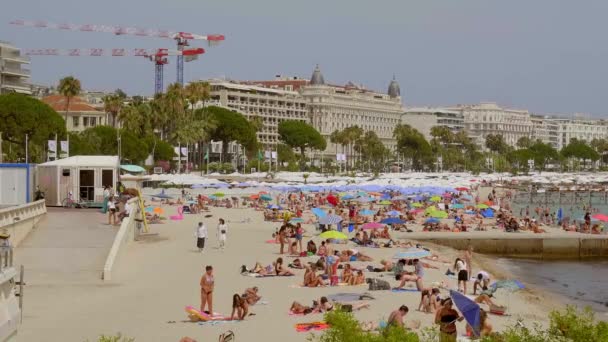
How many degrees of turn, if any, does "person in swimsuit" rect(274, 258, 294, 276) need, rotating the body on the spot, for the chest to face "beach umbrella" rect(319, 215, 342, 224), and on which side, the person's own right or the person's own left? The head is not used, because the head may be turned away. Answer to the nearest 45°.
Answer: approximately 90° to the person's own left

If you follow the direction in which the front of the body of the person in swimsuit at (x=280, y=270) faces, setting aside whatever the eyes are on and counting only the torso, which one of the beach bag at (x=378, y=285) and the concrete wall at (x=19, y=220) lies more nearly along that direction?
the beach bag

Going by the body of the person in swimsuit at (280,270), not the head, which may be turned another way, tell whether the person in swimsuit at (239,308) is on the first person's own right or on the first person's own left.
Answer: on the first person's own right

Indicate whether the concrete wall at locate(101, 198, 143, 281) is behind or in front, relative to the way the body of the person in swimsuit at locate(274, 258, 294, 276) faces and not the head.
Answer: behind

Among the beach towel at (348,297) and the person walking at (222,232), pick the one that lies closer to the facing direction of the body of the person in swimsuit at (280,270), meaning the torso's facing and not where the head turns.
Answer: the beach towel

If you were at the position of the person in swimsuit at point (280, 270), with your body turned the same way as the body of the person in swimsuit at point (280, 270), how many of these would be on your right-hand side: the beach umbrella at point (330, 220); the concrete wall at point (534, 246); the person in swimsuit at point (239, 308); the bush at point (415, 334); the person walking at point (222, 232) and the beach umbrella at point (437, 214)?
2
